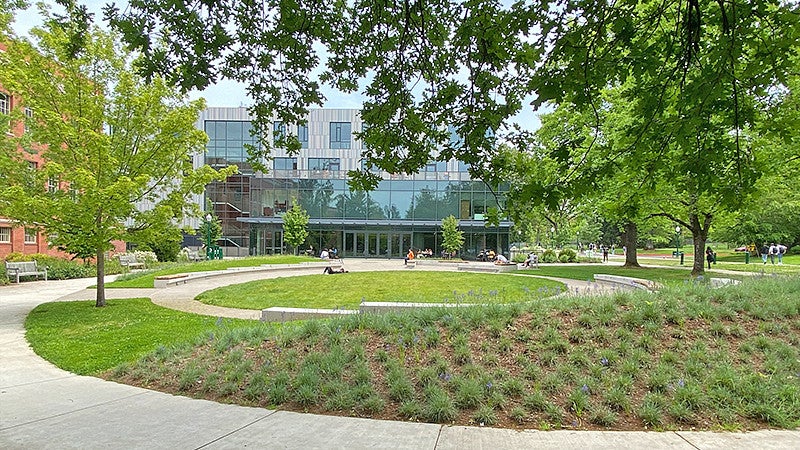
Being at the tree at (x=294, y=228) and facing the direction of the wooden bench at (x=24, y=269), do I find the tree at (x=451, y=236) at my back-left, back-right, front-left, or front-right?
back-left

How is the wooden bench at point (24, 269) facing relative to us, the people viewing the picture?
facing the viewer and to the right of the viewer

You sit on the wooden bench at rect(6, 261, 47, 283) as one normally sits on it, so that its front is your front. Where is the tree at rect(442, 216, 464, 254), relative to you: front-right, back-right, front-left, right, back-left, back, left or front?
front-left

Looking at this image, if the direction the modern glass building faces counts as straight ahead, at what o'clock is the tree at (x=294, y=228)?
The tree is roughly at 2 o'clock from the modern glass building.

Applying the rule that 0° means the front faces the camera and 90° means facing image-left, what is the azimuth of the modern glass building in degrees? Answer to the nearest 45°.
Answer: approximately 0°

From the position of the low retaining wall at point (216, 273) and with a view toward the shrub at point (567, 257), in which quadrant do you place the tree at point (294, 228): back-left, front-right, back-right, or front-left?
front-left

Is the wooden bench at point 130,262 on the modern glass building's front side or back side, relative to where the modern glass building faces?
on the front side

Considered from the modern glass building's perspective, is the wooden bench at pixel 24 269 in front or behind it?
in front

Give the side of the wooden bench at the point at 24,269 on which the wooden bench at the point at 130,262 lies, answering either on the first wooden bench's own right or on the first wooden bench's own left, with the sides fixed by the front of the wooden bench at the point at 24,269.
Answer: on the first wooden bench's own left

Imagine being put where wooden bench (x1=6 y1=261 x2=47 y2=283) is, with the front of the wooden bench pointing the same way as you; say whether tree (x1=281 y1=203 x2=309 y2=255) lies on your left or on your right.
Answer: on your left

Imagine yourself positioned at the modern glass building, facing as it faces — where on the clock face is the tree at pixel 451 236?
The tree is roughly at 10 o'clock from the modern glass building.

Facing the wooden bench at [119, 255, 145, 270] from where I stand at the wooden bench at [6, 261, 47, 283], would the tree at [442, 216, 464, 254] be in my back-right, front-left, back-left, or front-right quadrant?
front-right
